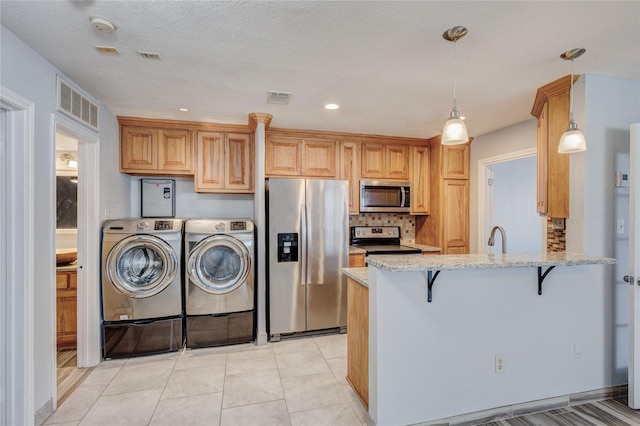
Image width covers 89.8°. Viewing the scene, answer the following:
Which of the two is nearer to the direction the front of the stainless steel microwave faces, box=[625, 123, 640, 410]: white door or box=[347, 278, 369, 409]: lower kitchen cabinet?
the lower kitchen cabinet

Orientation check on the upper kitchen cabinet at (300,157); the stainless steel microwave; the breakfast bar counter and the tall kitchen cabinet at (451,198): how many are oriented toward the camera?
4

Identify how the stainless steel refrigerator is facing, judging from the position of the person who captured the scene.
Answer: facing the viewer

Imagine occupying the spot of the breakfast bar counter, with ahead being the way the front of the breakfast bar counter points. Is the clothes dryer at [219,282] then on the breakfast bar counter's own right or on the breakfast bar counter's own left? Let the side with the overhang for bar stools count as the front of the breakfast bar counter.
on the breakfast bar counter's own right

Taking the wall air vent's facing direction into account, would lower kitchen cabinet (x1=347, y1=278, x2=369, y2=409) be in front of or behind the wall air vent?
in front

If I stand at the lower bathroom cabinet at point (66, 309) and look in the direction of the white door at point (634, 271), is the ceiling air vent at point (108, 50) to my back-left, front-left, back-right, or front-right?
front-right

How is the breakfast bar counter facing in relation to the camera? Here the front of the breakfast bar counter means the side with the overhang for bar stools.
toward the camera

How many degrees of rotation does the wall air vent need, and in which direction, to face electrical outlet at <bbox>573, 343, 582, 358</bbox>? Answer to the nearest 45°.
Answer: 0° — it already faces it

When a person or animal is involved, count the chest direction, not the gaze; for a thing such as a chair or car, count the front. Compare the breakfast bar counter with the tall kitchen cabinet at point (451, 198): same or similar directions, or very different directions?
same or similar directions

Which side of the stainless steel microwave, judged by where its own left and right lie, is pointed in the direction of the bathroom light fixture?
right

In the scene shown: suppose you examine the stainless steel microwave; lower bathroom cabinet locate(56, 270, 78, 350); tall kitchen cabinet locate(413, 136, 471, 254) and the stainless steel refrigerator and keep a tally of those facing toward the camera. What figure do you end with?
4

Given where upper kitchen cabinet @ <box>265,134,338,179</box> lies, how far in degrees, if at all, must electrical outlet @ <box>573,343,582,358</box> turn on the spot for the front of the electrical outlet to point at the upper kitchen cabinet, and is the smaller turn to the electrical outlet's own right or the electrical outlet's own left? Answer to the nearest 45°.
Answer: approximately 90° to the electrical outlet's own right

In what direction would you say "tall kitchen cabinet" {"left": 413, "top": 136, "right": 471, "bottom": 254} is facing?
toward the camera

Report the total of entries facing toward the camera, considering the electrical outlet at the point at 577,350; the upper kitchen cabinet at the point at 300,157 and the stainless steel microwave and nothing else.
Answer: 3
